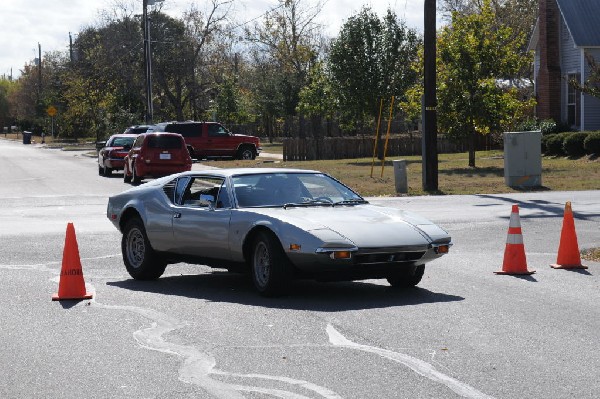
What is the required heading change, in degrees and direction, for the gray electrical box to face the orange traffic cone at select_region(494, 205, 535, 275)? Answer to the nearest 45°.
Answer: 0° — it already faces it

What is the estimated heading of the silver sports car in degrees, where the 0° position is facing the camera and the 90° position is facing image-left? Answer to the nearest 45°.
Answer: approximately 315°

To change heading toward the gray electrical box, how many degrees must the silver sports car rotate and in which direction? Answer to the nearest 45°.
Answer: approximately 135° to its left

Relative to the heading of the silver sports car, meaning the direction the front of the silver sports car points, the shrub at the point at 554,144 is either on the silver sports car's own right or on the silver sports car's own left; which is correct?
on the silver sports car's own left

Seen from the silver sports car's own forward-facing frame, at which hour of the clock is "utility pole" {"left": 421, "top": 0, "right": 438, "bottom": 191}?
The utility pole is roughly at 8 o'clock from the silver sports car.

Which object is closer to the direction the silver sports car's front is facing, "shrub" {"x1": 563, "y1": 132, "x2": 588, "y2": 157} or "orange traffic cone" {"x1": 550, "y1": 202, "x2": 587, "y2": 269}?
the orange traffic cone

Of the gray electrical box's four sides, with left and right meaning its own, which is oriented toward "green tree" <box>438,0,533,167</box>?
back

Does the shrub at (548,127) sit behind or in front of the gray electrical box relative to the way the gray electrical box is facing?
behind

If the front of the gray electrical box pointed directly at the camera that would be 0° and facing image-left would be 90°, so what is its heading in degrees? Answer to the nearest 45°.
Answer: approximately 0°

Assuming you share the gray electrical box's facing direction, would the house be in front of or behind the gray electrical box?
behind

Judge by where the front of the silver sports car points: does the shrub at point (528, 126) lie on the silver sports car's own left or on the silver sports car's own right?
on the silver sports car's own left
